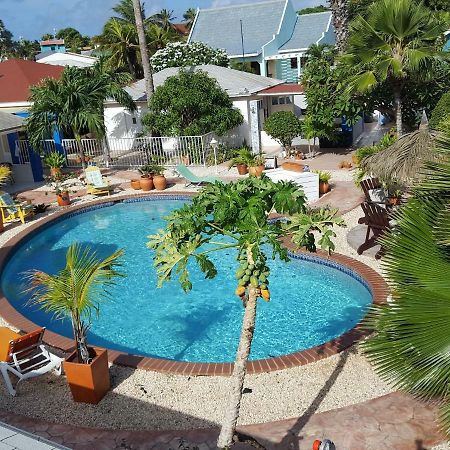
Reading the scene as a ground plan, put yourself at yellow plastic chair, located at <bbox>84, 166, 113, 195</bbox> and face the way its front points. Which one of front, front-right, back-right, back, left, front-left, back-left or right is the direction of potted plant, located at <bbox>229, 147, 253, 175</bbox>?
front-left

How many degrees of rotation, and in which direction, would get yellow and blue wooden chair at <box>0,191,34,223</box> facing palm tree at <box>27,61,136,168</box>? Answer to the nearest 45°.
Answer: approximately 90° to its left

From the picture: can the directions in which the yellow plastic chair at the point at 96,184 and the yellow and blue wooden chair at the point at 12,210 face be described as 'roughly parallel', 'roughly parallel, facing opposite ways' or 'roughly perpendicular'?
roughly parallel

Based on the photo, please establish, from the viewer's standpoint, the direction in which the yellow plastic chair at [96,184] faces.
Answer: facing the viewer and to the right of the viewer

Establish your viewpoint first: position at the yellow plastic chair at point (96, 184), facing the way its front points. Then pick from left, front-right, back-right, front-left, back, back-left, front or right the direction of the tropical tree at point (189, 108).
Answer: left

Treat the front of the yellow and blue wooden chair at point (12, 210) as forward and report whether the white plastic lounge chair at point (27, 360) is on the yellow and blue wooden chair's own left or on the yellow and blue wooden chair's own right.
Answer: on the yellow and blue wooden chair's own right

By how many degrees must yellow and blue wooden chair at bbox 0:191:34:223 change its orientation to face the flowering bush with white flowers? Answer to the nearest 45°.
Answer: approximately 90° to its left

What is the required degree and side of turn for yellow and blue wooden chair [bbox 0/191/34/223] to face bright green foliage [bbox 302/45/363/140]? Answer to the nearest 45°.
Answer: approximately 45° to its left

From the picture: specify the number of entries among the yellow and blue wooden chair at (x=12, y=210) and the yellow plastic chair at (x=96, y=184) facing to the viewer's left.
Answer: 0

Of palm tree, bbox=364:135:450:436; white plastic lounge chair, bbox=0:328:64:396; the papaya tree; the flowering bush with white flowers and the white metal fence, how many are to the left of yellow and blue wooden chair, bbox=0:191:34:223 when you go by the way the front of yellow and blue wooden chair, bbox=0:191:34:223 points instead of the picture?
2

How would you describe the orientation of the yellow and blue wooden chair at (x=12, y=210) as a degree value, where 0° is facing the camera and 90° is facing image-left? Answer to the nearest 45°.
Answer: approximately 315°

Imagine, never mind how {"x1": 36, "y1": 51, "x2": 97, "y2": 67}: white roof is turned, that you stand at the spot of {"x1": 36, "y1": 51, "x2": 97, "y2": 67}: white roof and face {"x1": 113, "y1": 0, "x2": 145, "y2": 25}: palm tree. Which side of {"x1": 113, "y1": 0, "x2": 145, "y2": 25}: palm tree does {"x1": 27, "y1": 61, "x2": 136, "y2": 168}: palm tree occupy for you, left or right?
right
